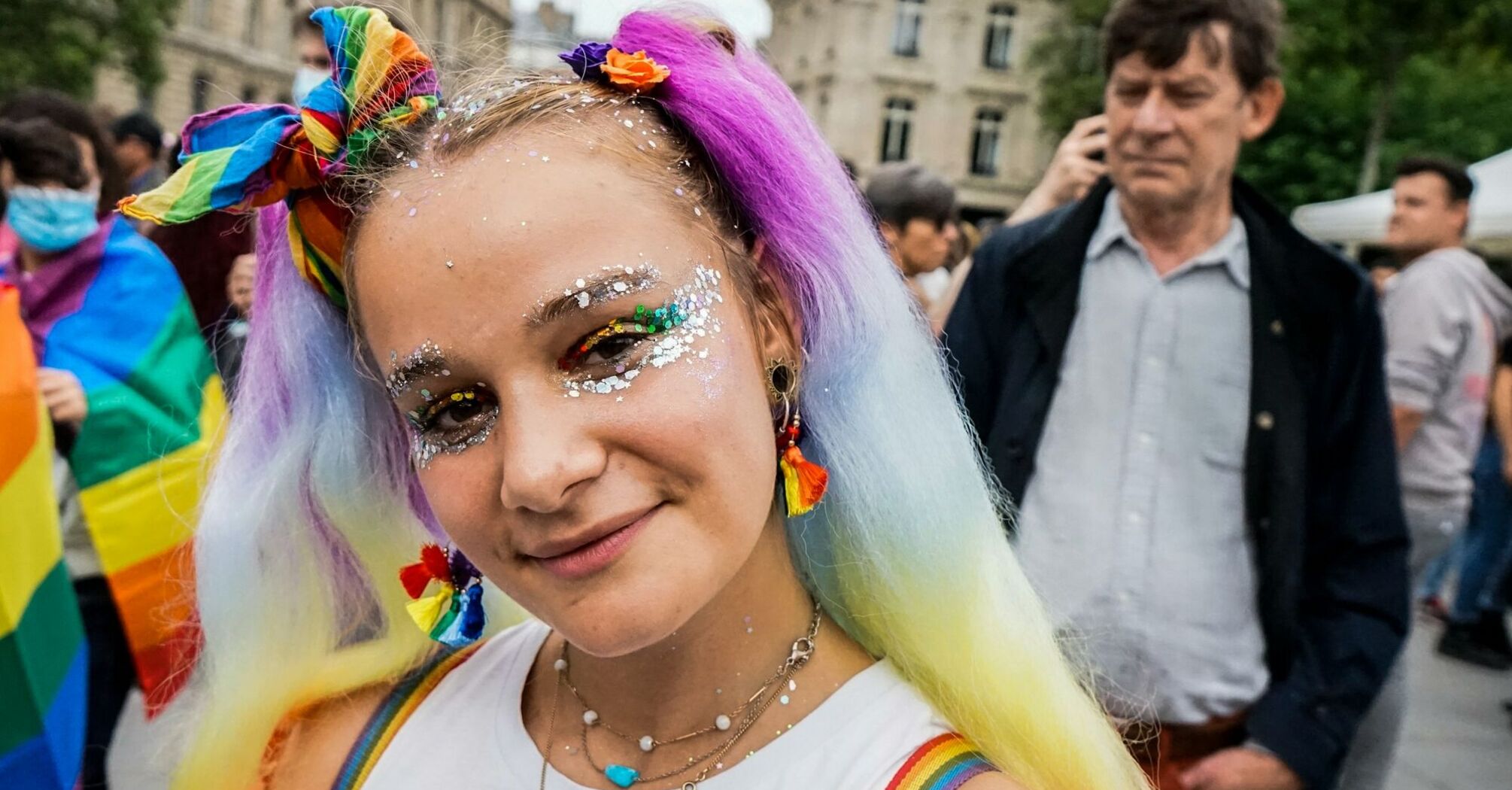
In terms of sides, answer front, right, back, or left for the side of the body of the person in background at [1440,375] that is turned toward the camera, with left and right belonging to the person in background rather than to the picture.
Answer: left

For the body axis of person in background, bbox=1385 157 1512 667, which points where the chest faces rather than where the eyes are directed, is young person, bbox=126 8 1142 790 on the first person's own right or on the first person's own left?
on the first person's own left

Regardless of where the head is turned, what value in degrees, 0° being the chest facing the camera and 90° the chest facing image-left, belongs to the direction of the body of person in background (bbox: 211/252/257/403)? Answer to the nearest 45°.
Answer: approximately 0°
